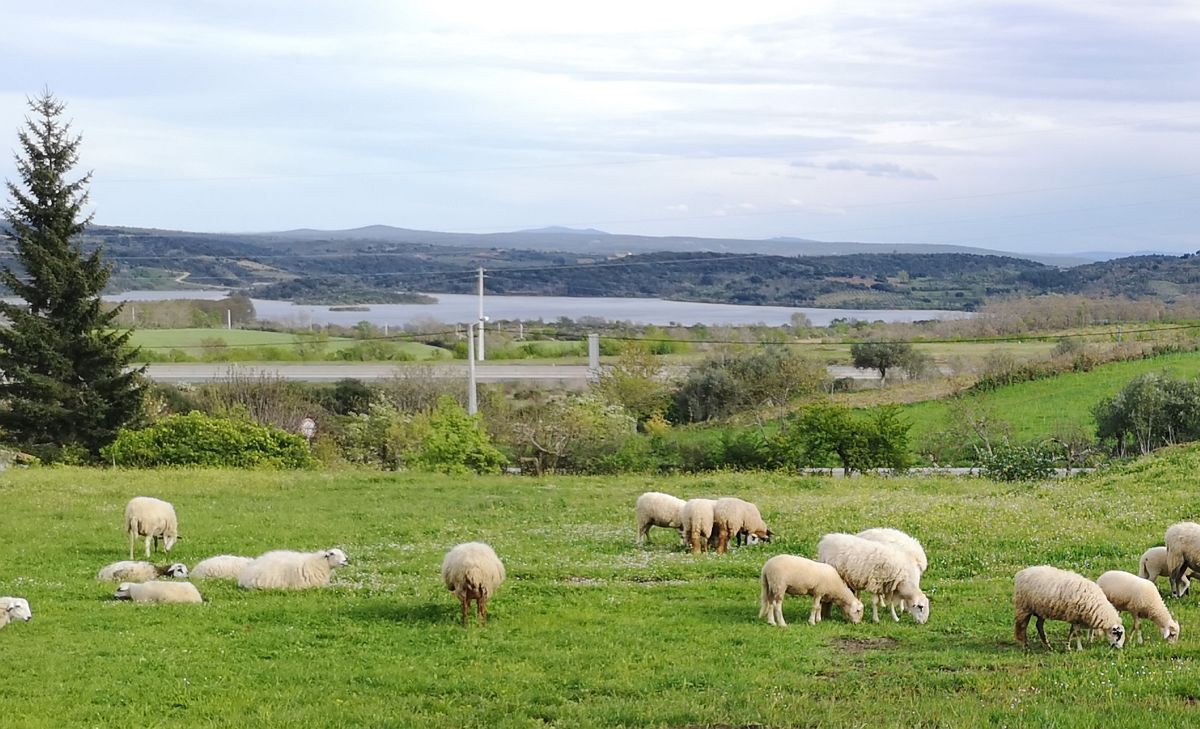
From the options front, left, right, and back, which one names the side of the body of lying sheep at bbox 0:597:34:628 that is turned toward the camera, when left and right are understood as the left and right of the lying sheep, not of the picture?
right

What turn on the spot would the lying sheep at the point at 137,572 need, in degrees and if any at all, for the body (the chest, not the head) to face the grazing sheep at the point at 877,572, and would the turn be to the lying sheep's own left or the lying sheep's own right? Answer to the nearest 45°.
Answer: approximately 45° to the lying sheep's own right

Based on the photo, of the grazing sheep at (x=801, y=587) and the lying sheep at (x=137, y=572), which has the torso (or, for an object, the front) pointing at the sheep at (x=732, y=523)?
the lying sheep

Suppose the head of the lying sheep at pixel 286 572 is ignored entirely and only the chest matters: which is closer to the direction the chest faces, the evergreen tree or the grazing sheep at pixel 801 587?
the grazing sheep

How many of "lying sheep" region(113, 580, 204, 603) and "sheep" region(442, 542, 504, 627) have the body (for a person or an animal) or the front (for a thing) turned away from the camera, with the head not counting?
1

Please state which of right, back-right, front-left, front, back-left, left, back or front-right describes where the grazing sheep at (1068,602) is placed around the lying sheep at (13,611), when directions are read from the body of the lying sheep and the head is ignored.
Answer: front-right

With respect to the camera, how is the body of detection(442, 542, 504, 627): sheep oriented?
away from the camera

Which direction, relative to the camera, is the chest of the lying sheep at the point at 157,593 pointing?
to the viewer's left

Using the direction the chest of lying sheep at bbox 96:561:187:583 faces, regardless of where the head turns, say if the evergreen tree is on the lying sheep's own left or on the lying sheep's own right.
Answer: on the lying sheep's own left

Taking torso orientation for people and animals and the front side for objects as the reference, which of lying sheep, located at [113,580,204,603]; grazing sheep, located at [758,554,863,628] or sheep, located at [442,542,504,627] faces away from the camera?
the sheep

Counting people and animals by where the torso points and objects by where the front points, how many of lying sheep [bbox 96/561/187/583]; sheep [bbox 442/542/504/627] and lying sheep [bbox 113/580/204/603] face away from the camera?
1

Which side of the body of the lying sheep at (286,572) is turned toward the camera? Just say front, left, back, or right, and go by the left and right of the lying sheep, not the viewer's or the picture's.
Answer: right

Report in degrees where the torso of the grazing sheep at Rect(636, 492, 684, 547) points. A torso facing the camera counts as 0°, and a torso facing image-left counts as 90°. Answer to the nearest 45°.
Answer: approximately 270°

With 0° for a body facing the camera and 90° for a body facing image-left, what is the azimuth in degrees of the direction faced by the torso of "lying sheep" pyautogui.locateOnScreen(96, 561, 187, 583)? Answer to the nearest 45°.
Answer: approximately 270°

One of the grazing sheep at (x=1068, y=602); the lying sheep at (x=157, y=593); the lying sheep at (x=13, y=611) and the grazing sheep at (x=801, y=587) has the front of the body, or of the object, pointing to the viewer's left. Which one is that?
the lying sheep at (x=157, y=593)
